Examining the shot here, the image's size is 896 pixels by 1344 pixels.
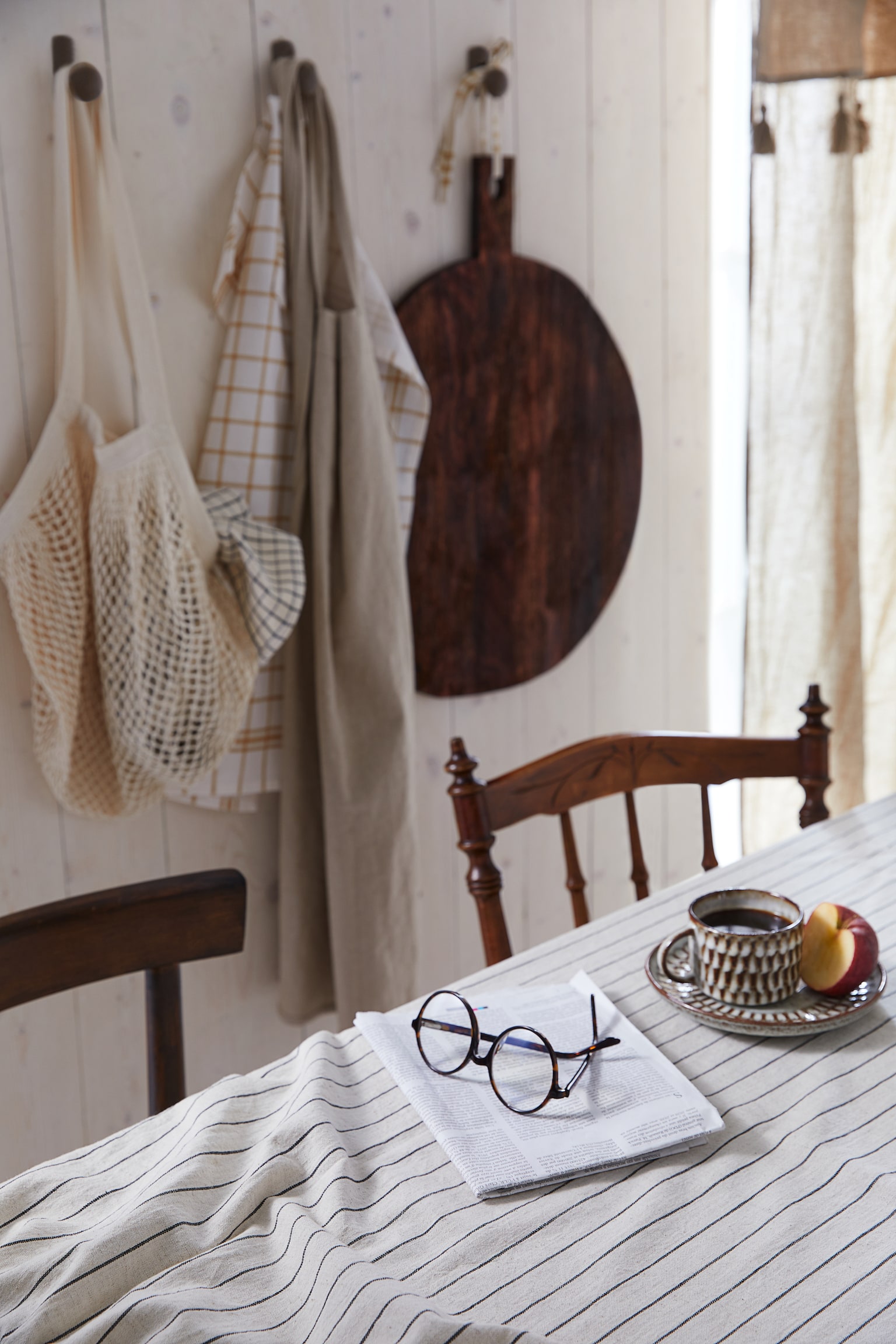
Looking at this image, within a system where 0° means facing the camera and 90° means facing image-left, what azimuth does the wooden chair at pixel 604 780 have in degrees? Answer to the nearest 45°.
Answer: approximately 315°

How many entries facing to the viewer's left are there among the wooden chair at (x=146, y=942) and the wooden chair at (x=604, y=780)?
0
